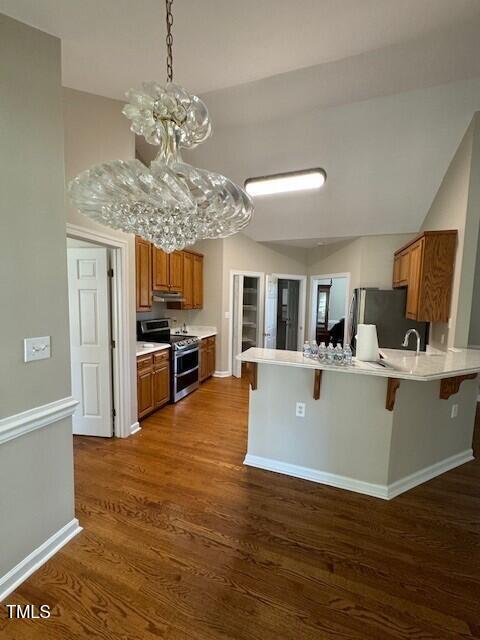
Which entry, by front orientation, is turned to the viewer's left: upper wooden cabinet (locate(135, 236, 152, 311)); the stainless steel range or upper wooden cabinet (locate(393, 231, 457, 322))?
upper wooden cabinet (locate(393, 231, 457, 322))

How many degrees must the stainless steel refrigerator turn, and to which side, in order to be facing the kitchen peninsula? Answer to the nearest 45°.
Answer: approximately 90° to its left

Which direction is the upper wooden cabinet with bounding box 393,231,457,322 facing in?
to the viewer's left

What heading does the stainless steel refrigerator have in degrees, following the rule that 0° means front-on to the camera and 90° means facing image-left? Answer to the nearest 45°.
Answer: approximately 90°

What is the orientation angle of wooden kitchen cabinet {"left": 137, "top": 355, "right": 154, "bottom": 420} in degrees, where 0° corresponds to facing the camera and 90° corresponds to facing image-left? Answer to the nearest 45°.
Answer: approximately 315°
